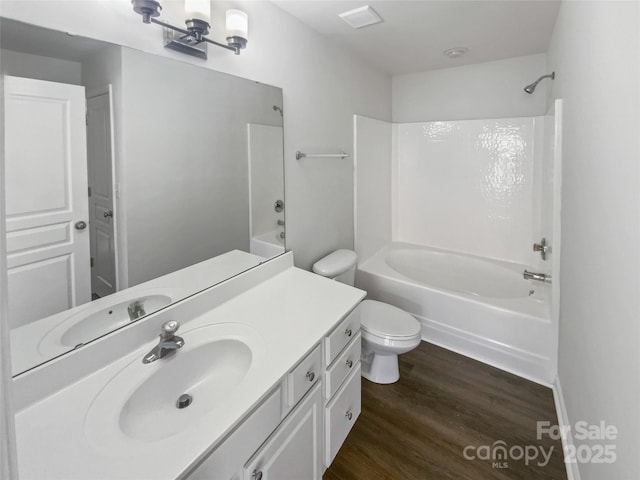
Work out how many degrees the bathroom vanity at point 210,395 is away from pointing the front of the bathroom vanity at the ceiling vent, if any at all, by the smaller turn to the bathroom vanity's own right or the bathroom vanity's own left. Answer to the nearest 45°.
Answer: approximately 90° to the bathroom vanity's own left

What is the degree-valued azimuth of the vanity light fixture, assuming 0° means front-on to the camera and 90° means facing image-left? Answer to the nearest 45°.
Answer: approximately 315°

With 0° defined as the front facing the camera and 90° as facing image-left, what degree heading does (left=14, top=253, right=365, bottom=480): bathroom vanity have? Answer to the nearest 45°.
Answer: approximately 315°

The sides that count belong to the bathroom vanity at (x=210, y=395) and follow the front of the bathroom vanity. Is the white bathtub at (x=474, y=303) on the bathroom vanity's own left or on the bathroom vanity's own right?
on the bathroom vanity's own left
